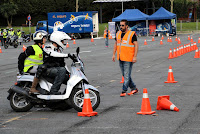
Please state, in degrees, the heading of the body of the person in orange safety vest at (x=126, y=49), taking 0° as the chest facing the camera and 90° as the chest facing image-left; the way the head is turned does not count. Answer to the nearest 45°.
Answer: approximately 45°

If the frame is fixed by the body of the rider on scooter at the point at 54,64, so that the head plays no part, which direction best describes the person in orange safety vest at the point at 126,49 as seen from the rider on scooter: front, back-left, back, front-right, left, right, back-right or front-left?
front-left

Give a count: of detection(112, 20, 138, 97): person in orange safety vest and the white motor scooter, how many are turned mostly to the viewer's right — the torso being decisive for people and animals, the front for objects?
1

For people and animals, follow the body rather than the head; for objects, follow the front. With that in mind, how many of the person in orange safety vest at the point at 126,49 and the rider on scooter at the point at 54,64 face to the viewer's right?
1

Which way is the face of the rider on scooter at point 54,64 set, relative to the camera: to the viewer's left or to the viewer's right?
to the viewer's right

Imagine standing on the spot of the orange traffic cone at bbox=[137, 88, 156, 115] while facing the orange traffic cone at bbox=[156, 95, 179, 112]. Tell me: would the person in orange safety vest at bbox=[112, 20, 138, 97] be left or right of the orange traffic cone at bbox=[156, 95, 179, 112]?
left

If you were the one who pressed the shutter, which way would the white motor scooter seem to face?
facing to the right of the viewer

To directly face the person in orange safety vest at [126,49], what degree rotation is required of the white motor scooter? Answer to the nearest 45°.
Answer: approximately 45° to its left

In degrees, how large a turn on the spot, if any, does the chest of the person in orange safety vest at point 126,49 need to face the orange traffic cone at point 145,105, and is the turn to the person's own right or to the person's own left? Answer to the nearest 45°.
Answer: approximately 45° to the person's own left

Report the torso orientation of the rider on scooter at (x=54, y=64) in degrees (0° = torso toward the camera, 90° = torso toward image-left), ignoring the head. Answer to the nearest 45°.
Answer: approximately 270°

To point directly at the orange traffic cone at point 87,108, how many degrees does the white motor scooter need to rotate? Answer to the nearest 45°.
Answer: approximately 45° to its right

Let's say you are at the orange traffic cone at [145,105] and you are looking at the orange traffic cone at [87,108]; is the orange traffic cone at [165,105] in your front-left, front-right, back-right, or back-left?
back-right

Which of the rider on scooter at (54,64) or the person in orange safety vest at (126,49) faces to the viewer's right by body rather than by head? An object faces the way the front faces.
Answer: the rider on scooter
